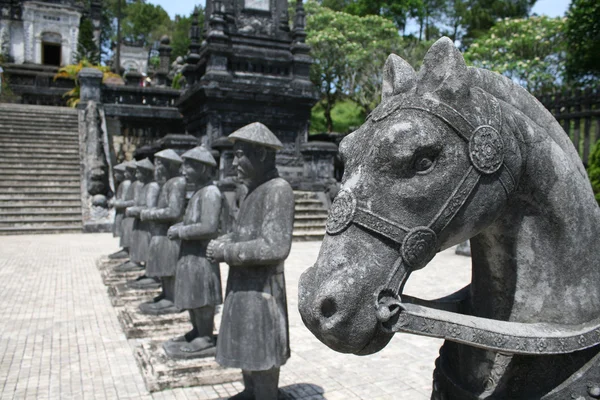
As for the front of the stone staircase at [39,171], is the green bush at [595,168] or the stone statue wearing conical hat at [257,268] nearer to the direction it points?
the stone statue wearing conical hat
